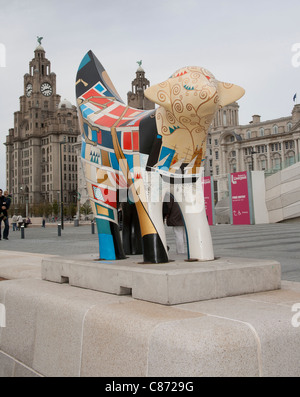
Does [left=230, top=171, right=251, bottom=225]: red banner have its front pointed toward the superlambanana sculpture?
yes

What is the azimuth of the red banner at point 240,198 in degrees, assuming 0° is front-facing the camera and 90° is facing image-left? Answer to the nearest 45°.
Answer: approximately 0°

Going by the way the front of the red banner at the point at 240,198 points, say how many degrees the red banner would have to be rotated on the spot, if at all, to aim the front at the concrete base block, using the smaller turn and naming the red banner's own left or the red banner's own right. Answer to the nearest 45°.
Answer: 0° — it already faces it

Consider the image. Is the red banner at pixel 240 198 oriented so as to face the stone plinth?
yes

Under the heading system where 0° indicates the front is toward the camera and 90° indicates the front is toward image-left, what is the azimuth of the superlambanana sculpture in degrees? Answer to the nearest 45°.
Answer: approximately 315°
